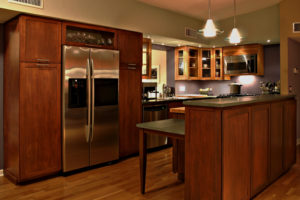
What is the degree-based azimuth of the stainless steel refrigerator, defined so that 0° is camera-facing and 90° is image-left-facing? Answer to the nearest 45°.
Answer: approximately 315°

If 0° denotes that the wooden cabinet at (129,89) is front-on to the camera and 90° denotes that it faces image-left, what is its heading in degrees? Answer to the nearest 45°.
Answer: approximately 315°

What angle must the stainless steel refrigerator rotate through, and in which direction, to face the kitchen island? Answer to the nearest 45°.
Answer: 0° — it already faces it

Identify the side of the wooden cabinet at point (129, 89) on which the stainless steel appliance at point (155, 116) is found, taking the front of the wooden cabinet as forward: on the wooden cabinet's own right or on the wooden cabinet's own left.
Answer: on the wooden cabinet's own left

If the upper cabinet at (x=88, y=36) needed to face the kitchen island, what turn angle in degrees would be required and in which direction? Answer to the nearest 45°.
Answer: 0° — it already faces it

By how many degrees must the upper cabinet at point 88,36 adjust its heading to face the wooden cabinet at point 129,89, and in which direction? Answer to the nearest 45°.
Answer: approximately 90° to its left

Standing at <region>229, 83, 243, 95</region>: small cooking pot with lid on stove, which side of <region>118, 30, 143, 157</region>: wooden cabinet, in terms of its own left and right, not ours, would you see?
left
